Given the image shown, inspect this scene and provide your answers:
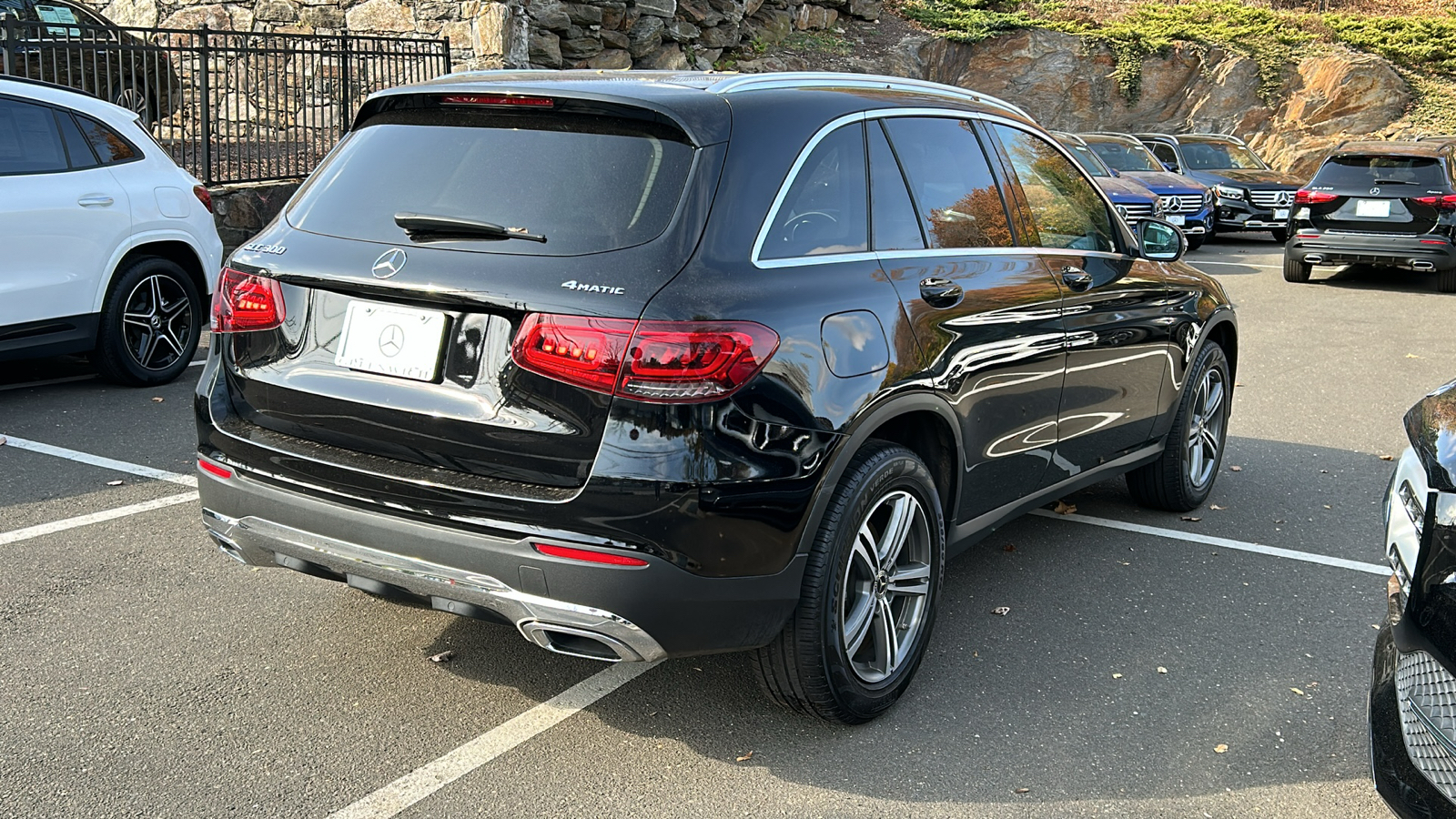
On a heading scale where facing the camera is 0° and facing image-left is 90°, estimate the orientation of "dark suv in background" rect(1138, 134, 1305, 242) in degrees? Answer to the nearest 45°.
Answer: approximately 315°

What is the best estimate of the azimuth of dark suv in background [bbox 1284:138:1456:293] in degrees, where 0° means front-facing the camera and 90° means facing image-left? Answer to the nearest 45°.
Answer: approximately 180°

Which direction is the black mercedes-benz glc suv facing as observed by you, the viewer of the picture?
facing away from the viewer and to the right of the viewer

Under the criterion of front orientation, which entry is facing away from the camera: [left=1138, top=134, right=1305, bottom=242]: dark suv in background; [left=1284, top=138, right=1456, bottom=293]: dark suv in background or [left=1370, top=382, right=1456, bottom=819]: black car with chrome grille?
[left=1284, top=138, right=1456, bottom=293]: dark suv in background

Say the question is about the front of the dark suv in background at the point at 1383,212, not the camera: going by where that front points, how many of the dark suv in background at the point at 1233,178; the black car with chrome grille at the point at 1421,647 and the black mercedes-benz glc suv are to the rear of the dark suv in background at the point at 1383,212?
2

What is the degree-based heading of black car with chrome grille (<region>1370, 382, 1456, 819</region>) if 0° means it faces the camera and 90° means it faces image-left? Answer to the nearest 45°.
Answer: approximately 45°

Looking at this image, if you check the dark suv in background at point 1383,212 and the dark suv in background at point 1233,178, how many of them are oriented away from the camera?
1

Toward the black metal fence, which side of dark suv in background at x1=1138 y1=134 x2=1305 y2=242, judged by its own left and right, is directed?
right

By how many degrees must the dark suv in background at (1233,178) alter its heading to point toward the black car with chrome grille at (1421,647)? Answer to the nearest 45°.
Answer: approximately 45° to its right

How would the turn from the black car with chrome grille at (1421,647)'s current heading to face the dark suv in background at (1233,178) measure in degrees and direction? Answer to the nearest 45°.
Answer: approximately 135° to its right
